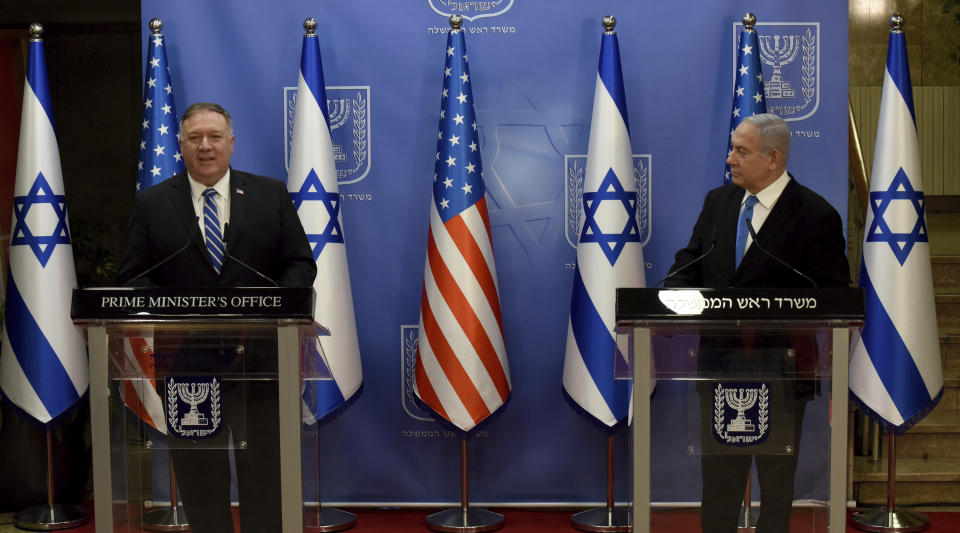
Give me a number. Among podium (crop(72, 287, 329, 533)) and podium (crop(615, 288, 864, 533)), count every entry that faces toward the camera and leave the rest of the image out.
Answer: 2

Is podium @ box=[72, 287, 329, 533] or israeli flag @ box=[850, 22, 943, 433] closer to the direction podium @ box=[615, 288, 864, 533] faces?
the podium

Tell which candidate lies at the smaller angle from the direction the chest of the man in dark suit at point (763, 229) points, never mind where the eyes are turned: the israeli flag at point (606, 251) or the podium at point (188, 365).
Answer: the podium

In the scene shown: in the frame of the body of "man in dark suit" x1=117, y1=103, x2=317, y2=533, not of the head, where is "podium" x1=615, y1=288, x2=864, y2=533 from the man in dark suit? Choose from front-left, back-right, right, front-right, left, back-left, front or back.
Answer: front-left

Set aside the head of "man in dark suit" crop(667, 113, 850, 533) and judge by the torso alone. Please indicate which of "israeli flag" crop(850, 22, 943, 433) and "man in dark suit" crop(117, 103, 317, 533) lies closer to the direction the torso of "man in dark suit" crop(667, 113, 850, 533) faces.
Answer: the man in dark suit

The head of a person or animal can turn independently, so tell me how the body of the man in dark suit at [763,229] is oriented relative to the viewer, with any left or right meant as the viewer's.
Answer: facing the viewer and to the left of the viewer

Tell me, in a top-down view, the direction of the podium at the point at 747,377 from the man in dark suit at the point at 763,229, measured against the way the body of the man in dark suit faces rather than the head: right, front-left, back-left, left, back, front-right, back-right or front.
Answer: front-left

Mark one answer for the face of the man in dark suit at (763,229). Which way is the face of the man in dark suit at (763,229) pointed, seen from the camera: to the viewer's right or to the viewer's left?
to the viewer's left

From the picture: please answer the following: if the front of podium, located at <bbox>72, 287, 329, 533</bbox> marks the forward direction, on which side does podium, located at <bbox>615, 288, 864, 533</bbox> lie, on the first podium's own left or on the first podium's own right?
on the first podium's own left

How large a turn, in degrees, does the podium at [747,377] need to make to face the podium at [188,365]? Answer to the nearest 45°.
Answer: approximately 90° to its right
